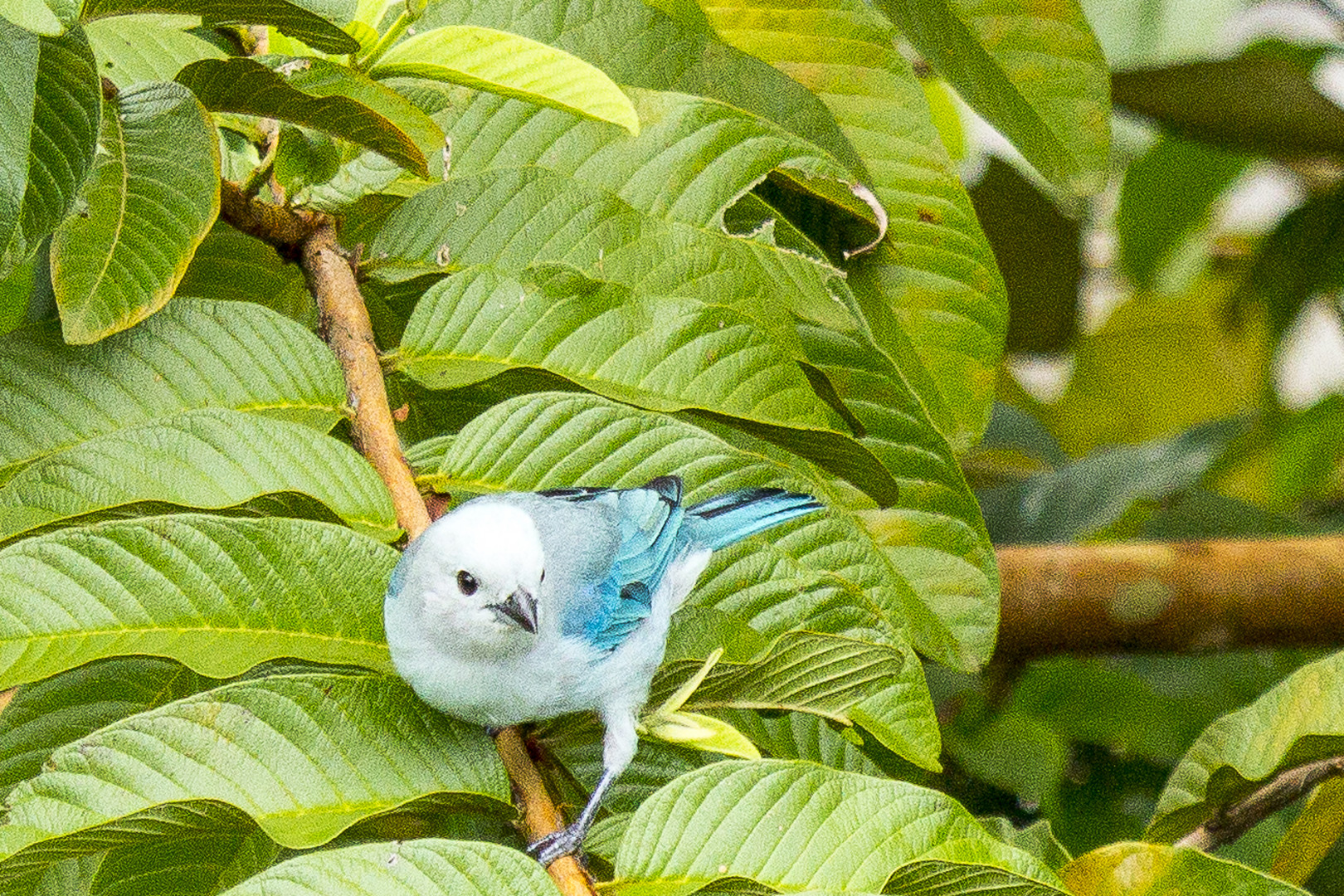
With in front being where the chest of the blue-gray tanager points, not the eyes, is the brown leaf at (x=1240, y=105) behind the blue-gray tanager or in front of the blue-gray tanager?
behind

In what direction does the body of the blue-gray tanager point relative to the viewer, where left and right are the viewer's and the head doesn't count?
facing the viewer and to the left of the viewer

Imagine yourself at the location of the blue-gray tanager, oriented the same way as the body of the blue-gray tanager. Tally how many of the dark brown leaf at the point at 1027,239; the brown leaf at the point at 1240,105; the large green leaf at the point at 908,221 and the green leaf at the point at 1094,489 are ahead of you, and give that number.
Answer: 0

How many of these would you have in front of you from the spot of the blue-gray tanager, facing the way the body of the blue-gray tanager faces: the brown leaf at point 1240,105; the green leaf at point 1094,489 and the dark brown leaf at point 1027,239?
0

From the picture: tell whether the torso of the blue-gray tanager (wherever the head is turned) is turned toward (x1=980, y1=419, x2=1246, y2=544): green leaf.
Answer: no

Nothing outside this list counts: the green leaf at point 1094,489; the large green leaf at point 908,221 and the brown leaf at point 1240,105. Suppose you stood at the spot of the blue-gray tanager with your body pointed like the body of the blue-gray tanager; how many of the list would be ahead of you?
0
